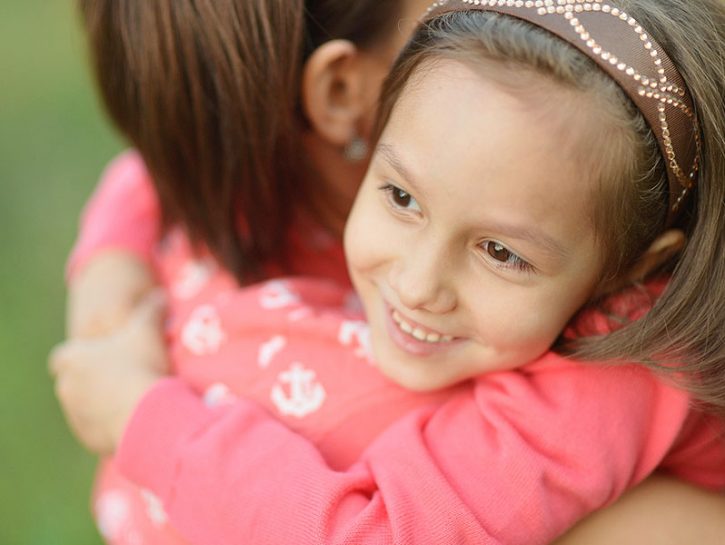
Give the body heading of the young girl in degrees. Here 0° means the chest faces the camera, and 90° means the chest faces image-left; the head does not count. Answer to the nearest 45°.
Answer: approximately 45°

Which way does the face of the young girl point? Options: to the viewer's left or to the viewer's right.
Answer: to the viewer's left
